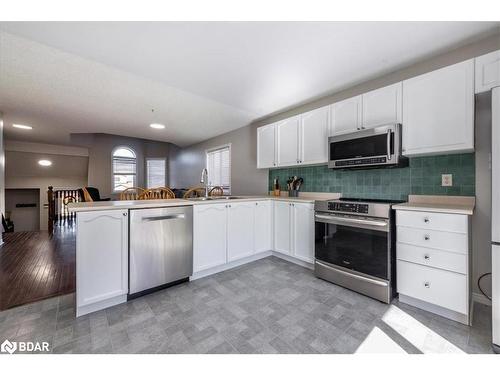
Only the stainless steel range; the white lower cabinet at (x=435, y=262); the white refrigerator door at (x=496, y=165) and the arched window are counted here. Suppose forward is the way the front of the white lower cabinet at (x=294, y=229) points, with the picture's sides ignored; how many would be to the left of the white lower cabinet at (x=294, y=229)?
3

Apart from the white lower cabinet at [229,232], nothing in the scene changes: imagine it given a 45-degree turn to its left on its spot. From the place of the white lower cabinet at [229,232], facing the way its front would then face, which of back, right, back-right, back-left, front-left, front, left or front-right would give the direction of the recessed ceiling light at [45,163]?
back-left

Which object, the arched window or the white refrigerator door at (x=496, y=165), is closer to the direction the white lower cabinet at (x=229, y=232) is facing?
the white refrigerator door

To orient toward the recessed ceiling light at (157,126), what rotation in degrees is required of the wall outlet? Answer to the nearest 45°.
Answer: approximately 90° to its right

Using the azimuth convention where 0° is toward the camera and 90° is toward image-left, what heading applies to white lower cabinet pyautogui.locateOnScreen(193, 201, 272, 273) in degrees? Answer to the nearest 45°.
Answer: approximately 315°

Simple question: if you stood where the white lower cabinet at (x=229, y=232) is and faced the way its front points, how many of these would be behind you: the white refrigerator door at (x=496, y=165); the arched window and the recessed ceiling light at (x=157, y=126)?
2

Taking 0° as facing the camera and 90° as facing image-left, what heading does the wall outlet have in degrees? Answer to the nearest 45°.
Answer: approximately 0°
